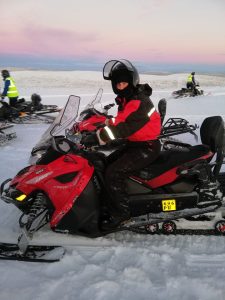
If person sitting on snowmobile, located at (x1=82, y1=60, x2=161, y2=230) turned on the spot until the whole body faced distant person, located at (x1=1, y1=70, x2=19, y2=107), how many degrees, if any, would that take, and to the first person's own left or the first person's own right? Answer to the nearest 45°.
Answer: approximately 45° to the first person's own right

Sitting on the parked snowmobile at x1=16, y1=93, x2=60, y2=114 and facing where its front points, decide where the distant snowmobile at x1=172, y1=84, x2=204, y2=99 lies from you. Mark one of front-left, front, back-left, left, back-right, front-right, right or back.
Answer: back-right

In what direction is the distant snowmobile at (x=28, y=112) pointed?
to the viewer's left

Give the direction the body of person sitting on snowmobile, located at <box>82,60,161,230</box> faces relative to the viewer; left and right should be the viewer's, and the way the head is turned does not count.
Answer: facing to the left of the viewer

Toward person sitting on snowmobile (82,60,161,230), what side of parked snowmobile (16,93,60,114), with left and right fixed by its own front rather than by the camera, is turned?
left

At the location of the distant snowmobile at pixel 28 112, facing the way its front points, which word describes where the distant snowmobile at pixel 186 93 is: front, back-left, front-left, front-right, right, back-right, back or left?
back-right
